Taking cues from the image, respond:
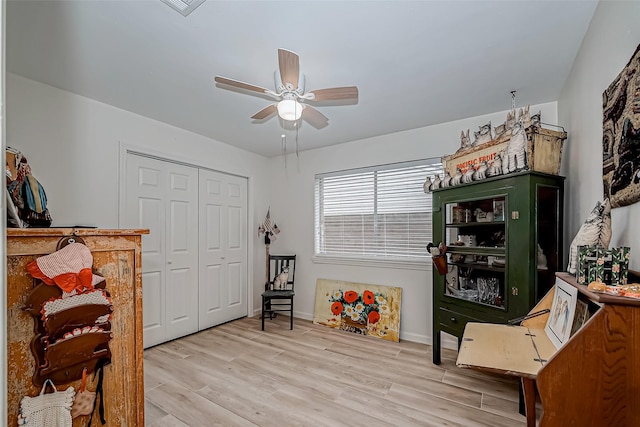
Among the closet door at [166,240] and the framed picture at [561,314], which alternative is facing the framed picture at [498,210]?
the closet door

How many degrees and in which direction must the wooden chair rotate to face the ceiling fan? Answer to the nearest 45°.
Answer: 0° — it already faces it

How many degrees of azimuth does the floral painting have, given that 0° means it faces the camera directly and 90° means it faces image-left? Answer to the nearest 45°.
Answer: approximately 45°

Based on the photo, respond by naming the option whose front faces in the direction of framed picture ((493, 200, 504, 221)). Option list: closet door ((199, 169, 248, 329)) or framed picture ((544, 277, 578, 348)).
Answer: the closet door

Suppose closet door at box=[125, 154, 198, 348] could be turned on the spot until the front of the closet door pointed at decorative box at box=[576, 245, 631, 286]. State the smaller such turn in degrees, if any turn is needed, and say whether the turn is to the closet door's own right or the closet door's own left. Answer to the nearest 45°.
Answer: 0° — it already faces it

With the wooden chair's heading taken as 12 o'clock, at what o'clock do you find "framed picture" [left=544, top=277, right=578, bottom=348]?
The framed picture is roughly at 11 o'clock from the wooden chair.

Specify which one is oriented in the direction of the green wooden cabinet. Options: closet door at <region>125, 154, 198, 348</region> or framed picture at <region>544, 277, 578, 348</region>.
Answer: the closet door

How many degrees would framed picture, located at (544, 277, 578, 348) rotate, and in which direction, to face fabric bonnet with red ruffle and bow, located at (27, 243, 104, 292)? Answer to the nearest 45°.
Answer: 0° — it already faces it

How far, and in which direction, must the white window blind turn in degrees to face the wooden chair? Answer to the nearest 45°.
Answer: approximately 45° to its right
